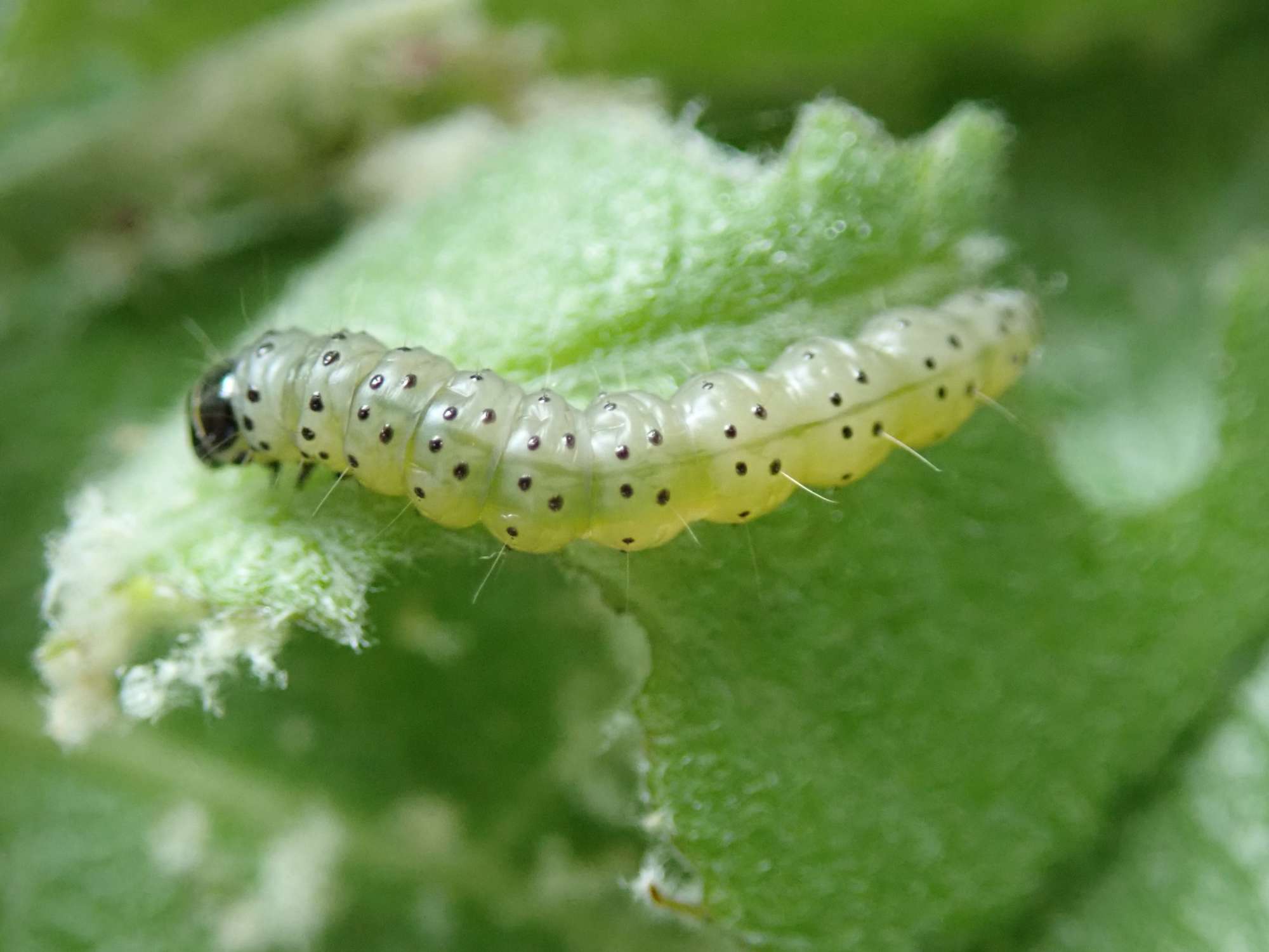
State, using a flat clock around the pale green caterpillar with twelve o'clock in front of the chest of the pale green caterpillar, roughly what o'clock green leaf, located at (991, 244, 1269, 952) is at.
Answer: The green leaf is roughly at 6 o'clock from the pale green caterpillar.

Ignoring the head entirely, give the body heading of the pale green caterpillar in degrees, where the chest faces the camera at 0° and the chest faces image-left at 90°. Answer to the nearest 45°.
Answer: approximately 90°
